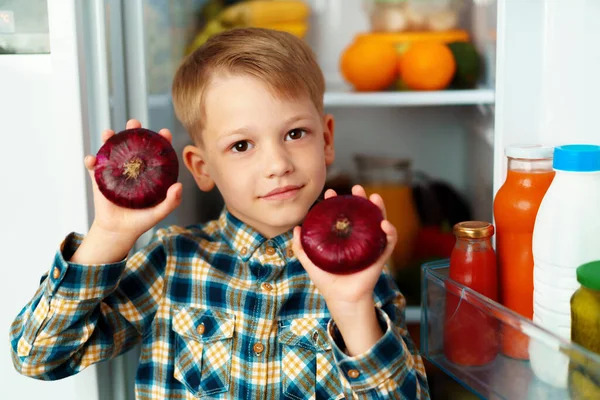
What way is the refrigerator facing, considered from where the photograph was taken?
facing the viewer

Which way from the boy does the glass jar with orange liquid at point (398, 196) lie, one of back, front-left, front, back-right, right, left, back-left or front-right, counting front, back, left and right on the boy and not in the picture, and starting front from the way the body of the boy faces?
back-left

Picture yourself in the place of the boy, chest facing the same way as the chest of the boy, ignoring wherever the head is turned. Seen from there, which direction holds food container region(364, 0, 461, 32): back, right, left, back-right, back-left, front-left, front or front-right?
back-left

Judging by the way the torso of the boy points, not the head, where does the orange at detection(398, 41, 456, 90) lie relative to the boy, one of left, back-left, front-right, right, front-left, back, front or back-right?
back-left

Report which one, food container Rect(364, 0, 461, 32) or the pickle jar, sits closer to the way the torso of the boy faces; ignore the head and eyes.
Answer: the pickle jar

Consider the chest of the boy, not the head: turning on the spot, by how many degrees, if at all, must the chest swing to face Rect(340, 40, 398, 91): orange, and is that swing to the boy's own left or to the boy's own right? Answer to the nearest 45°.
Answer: approximately 135° to the boy's own left
